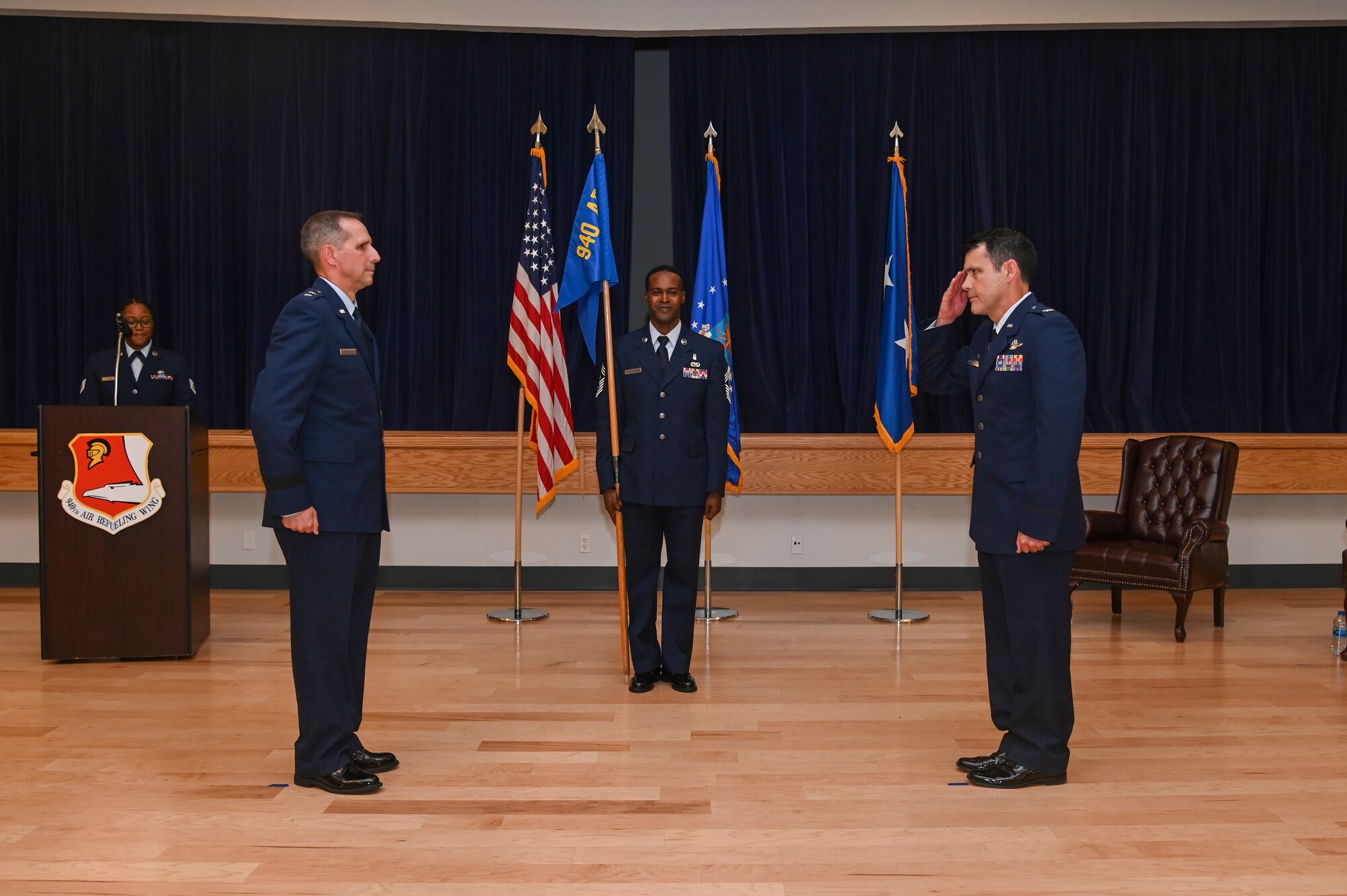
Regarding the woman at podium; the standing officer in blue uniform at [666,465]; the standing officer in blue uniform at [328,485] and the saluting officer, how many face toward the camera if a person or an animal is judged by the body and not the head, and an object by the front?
2

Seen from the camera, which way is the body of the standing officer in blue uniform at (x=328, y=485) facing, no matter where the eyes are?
to the viewer's right

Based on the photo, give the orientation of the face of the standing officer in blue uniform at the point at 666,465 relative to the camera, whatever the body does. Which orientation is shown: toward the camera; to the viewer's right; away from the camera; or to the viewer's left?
toward the camera

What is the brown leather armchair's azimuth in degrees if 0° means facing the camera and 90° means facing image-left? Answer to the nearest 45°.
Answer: approximately 45°

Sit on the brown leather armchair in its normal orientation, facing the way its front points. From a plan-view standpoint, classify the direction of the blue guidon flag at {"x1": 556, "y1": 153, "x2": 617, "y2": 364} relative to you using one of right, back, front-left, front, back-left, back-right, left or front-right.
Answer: front

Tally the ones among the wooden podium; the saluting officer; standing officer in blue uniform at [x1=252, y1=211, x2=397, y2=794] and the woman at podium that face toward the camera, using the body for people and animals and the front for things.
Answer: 2

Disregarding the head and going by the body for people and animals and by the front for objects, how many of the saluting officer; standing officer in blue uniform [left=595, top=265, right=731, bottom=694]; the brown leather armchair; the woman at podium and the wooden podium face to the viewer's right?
0

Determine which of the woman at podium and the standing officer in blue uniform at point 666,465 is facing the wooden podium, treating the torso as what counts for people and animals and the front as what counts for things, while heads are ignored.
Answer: the woman at podium

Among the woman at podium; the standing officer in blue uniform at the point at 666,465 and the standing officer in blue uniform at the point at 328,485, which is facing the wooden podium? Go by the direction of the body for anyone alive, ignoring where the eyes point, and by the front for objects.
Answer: the woman at podium

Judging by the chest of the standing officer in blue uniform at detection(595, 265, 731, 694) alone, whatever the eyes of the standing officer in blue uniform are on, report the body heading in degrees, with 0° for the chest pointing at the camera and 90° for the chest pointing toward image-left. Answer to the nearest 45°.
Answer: approximately 0°

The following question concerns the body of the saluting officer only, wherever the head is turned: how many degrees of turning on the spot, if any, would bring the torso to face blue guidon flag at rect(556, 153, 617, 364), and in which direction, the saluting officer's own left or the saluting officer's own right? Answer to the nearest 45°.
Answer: approximately 45° to the saluting officer's own right

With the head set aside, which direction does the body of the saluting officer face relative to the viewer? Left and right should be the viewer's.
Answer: facing to the left of the viewer

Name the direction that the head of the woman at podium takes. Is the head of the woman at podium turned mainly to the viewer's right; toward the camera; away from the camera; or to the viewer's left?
toward the camera

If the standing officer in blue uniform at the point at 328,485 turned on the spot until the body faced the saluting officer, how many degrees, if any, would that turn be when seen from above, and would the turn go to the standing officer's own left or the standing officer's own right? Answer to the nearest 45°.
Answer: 0° — they already face them

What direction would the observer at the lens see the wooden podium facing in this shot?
facing the viewer

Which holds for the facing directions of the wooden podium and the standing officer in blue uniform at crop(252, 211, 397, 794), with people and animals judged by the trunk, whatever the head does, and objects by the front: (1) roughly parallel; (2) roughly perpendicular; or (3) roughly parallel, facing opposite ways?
roughly perpendicular

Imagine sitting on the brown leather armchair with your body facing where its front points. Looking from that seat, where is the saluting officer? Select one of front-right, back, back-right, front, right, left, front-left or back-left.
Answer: front-left
